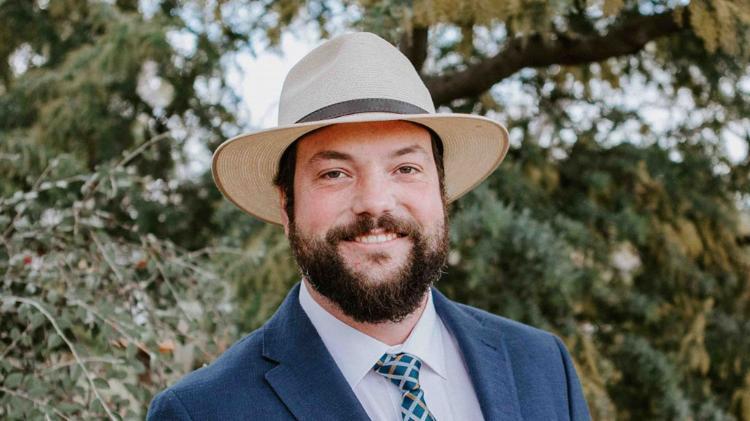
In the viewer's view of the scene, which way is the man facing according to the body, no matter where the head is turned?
toward the camera
